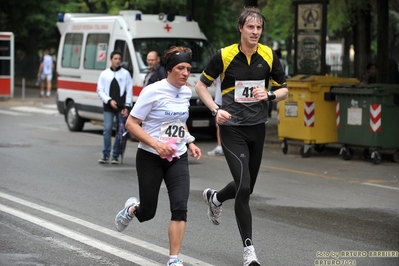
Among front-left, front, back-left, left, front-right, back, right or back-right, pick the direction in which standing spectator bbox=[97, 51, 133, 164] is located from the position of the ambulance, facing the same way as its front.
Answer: front-right

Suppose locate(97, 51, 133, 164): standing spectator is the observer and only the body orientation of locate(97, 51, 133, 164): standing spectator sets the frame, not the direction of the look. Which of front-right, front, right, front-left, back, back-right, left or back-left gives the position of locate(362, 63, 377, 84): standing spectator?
back-left

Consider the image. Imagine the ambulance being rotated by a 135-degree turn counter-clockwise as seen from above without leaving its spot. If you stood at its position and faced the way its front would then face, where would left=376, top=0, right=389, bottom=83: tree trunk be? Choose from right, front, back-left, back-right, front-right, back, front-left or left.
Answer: right

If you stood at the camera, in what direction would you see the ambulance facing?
facing the viewer and to the right of the viewer

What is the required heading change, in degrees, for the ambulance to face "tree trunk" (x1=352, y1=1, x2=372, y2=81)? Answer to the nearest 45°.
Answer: approximately 90° to its left

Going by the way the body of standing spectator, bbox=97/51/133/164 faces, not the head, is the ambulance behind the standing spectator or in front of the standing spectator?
behind

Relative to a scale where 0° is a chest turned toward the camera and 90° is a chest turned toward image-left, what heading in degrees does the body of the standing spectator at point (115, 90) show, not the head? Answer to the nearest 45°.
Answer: approximately 0°

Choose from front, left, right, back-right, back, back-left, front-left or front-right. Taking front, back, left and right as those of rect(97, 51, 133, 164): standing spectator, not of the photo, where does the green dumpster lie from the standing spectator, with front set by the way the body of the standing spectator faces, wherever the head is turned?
left

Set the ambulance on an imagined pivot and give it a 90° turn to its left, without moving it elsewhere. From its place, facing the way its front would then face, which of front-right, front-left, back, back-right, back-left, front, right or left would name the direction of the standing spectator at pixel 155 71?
back-right

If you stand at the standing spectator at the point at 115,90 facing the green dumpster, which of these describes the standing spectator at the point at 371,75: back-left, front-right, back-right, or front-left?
front-left

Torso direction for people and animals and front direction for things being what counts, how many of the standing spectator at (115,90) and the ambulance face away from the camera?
0

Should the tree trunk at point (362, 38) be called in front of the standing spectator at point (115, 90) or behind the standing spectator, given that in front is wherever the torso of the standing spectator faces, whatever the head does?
behind

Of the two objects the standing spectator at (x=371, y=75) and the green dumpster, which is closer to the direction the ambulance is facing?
the green dumpster

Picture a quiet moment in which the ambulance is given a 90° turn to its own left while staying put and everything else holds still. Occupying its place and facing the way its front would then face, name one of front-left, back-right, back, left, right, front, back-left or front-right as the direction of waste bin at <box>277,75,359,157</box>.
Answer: right
